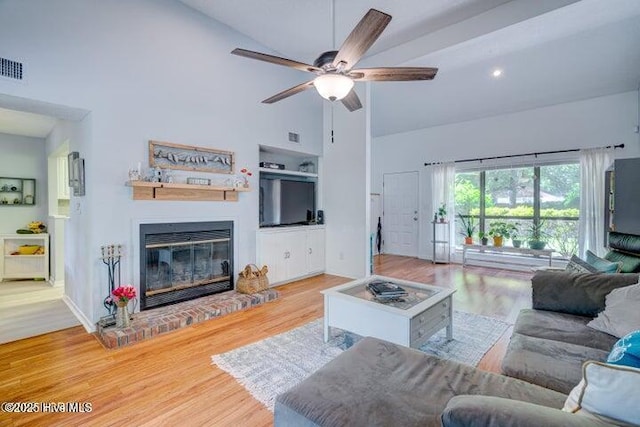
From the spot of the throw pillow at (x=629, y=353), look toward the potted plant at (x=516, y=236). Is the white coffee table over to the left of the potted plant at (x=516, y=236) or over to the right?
left

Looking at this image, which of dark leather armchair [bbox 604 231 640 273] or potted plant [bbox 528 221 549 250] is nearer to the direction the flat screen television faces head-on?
the dark leather armchair

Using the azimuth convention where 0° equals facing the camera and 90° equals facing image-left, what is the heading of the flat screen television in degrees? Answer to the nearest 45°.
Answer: approximately 315°

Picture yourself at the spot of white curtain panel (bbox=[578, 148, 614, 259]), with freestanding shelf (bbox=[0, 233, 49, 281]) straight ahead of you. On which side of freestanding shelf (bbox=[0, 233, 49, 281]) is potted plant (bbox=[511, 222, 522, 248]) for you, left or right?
right

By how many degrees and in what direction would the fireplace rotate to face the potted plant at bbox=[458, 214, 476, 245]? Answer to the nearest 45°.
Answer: approximately 45° to its left

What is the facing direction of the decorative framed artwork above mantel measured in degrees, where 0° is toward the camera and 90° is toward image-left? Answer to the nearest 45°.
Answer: approximately 315°

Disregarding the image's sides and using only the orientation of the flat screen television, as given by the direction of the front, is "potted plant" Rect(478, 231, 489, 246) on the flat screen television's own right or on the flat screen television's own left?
on the flat screen television's own left

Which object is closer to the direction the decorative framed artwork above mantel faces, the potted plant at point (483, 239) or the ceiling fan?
the ceiling fan
